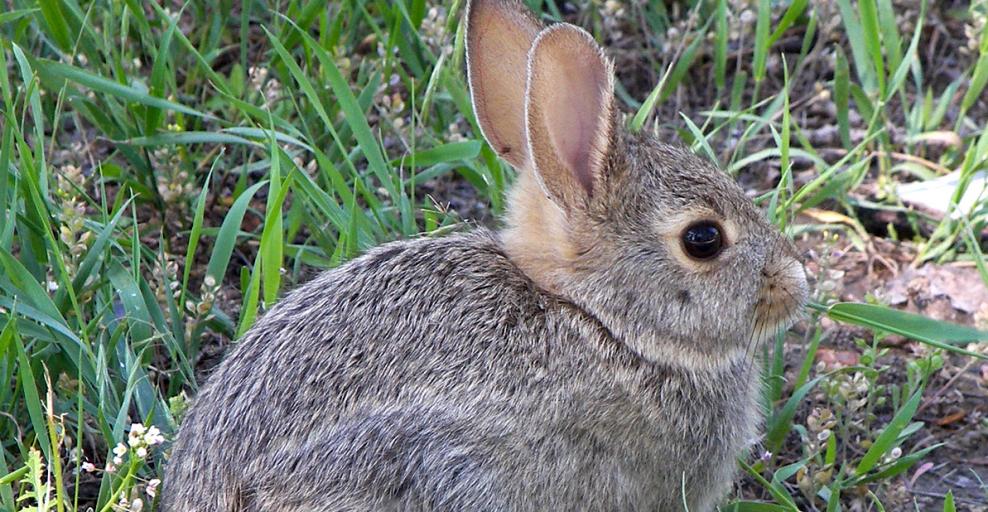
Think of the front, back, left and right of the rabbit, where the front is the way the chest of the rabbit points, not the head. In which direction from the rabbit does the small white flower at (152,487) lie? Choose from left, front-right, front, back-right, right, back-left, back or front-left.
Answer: back

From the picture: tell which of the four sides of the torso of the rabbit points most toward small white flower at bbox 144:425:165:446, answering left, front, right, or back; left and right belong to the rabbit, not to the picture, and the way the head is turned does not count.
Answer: back

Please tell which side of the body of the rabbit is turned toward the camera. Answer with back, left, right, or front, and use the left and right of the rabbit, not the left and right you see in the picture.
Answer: right
